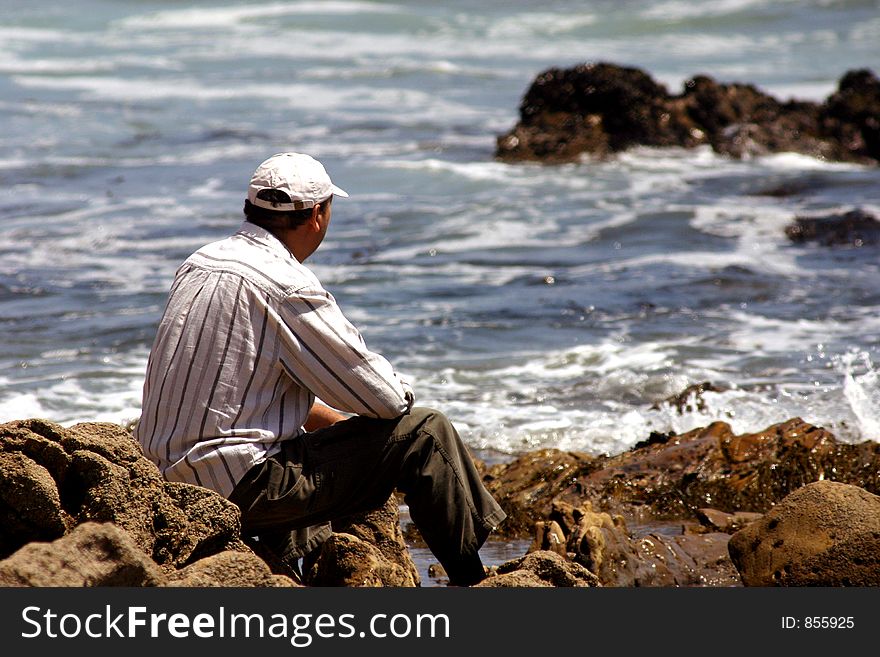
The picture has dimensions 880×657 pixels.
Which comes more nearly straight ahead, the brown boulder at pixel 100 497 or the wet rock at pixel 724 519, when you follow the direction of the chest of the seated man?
the wet rock

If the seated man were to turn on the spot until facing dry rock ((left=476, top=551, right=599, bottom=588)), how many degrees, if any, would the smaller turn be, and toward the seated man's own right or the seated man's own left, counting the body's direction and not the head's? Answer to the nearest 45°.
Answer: approximately 90° to the seated man's own right

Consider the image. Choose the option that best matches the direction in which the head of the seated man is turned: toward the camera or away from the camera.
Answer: away from the camera

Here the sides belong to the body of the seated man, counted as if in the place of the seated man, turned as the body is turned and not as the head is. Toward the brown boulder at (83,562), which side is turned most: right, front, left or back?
back

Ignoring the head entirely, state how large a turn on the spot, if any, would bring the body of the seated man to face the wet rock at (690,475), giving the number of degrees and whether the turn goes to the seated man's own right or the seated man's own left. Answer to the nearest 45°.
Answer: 0° — they already face it

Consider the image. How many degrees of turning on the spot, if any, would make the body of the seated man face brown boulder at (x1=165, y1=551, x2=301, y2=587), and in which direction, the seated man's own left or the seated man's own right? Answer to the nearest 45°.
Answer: approximately 135° to the seated man's own right

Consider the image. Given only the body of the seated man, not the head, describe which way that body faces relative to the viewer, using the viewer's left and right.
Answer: facing away from the viewer and to the right of the viewer

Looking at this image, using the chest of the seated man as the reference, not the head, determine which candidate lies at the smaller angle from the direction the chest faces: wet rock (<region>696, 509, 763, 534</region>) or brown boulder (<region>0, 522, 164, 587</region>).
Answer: the wet rock

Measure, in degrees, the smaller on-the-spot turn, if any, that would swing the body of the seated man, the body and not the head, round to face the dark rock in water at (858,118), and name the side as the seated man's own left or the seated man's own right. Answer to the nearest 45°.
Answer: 0° — they already face it

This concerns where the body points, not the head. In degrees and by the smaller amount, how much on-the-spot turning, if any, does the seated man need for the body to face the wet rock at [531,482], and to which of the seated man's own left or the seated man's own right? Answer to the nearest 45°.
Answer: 0° — they already face it

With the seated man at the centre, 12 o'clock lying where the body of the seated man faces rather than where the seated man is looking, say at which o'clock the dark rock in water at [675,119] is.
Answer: The dark rock in water is roughly at 11 o'clock from the seated man.
